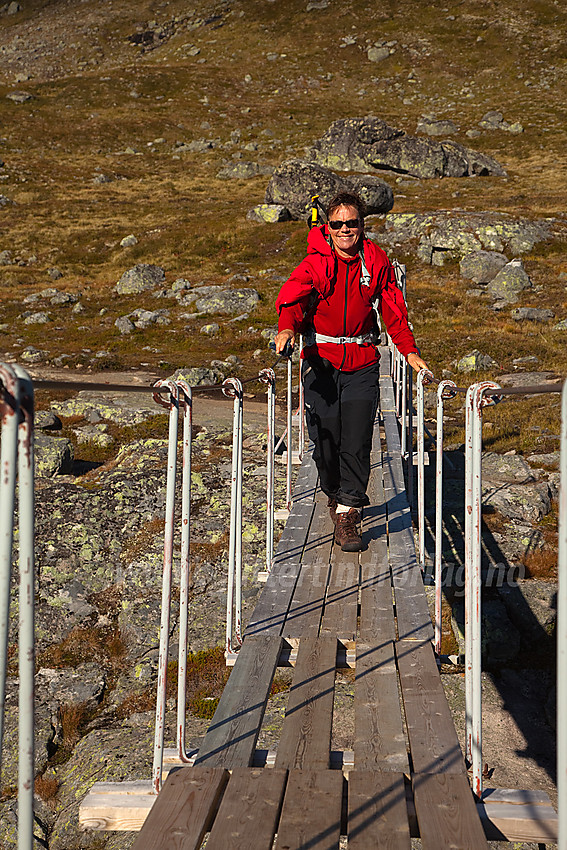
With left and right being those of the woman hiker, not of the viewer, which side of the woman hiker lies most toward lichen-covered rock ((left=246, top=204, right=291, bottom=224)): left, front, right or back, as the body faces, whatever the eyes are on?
back

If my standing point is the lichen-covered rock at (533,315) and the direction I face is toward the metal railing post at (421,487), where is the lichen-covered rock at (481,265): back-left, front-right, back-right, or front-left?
back-right

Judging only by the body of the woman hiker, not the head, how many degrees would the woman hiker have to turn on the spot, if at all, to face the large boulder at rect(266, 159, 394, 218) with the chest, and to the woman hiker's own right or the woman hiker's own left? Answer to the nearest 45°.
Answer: approximately 180°

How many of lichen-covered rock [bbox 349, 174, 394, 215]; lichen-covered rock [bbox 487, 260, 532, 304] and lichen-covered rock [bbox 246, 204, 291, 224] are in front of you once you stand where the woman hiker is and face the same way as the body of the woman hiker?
0

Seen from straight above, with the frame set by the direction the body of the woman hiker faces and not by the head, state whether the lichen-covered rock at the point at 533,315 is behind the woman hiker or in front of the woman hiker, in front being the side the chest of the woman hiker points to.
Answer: behind

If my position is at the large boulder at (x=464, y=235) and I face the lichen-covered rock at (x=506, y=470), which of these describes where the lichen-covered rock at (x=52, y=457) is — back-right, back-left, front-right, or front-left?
front-right

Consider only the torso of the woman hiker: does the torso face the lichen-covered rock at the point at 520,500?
no

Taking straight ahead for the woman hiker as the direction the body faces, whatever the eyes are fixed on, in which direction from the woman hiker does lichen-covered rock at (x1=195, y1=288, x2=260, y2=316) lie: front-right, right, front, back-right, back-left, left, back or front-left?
back

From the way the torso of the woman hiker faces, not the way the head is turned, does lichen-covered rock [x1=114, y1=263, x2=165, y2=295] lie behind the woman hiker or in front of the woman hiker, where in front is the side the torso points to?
behind

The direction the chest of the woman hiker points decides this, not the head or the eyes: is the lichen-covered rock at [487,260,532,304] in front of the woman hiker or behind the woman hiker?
behind

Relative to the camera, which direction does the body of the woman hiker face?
toward the camera

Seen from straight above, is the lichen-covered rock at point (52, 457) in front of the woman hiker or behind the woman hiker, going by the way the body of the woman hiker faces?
behind

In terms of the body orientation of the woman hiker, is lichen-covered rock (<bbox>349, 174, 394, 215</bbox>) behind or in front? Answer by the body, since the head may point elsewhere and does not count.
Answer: behind

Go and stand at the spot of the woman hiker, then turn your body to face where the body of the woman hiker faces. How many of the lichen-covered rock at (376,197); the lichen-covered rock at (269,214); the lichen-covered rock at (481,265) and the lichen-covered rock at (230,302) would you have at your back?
4

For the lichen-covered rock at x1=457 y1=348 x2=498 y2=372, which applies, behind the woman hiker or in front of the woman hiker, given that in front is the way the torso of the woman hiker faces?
behind
